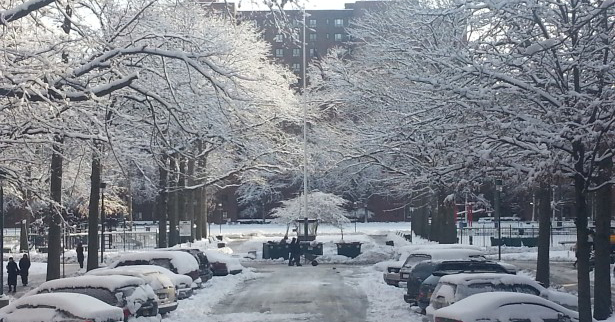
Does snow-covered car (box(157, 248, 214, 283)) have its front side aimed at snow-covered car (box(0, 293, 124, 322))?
no

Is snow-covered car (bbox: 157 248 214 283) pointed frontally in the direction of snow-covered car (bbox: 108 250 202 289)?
no

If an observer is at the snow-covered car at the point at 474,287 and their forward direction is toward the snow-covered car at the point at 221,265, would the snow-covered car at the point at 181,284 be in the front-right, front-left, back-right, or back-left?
front-left

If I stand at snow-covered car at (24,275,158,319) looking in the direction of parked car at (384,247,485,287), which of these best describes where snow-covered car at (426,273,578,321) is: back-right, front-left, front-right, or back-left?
front-right
